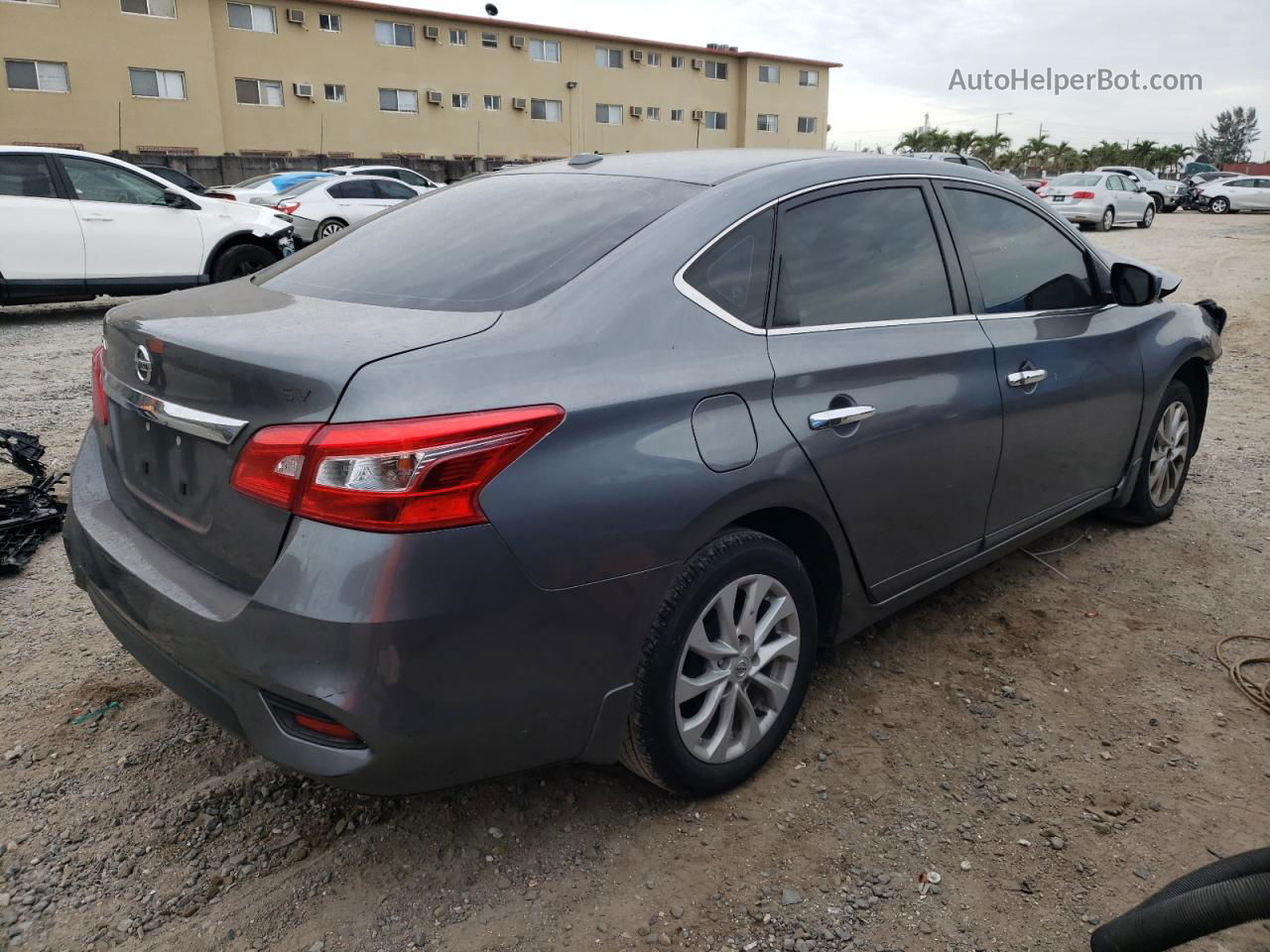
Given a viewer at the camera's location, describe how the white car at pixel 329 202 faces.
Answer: facing away from the viewer and to the right of the viewer

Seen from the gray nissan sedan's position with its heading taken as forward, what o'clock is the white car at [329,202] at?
The white car is roughly at 10 o'clock from the gray nissan sedan.

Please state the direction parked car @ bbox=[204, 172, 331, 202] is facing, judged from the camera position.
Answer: facing away from the viewer and to the right of the viewer

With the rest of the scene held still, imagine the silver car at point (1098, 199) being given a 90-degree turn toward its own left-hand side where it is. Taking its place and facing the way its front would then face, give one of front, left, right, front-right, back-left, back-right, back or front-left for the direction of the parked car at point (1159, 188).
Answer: front-right

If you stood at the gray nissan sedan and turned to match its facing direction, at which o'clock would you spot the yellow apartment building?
The yellow apartment building is roughly at 10 o'clock from the gray nissan sedan.

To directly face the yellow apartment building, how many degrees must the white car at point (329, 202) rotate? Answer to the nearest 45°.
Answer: approximately 45° to its left

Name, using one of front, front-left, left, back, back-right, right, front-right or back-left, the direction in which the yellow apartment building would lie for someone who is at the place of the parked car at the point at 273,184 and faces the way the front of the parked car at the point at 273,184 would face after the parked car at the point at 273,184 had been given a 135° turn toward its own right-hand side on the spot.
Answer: back

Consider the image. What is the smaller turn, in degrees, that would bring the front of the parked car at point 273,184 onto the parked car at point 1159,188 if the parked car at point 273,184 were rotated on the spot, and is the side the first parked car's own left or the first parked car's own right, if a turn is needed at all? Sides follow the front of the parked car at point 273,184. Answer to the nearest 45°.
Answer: approximately 45° to the first parked car's own right

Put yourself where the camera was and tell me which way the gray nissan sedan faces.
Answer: facing away from the viewer and to the right of the viewer

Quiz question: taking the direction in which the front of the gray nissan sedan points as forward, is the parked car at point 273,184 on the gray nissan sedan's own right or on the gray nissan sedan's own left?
on the gray nissan sedan's own left

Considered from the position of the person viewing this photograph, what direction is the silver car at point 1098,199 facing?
facing away from the viewer and to the right of the viewer

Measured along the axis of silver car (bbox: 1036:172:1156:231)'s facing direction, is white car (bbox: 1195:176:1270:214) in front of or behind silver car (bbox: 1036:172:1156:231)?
in front
